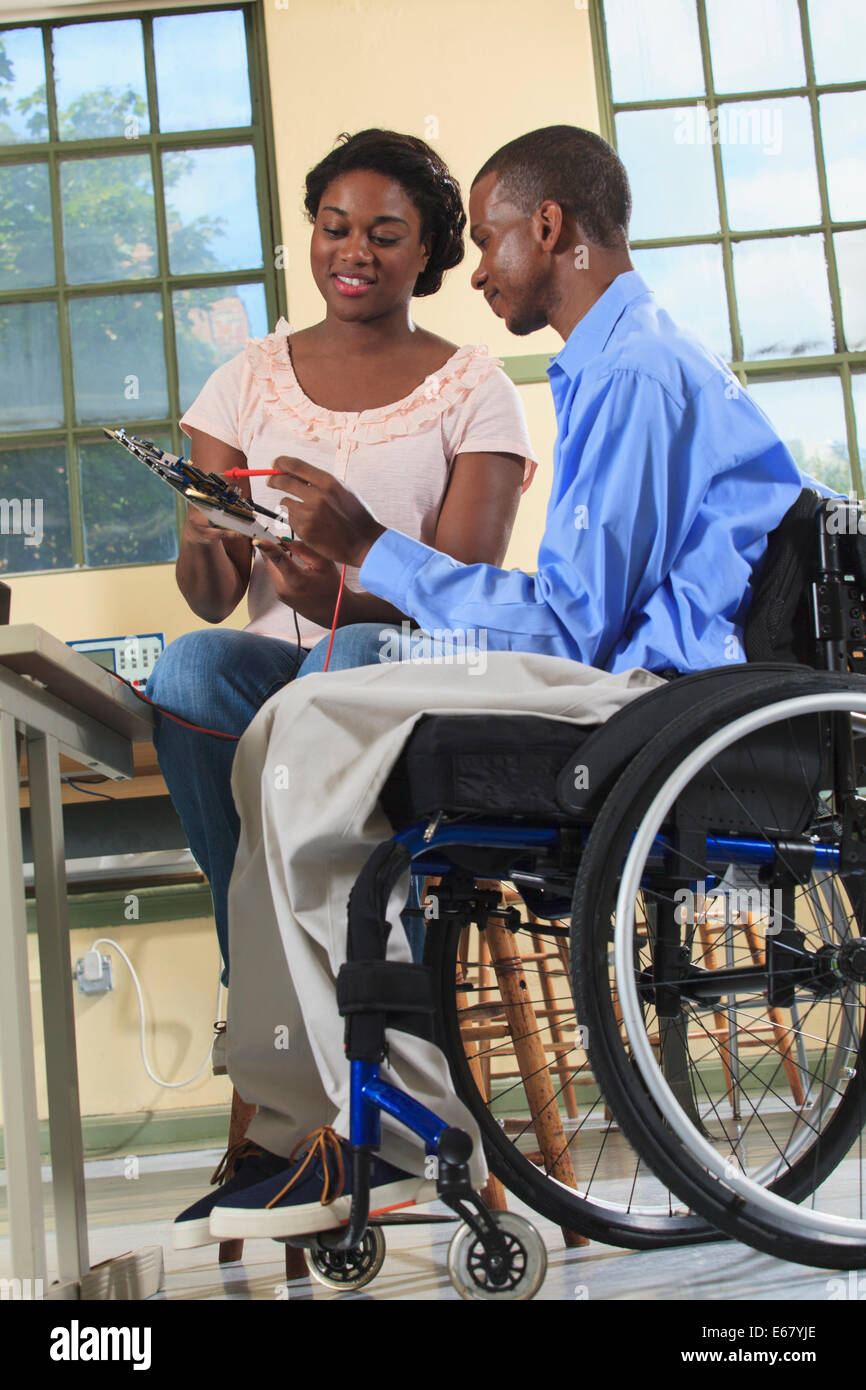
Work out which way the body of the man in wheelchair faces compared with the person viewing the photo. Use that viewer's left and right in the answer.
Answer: facing to the left of the viewer

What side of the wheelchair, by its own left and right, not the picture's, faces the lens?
left

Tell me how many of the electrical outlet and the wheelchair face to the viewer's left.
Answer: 1

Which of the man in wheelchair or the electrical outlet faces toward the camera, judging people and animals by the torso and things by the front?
the electrical outlet

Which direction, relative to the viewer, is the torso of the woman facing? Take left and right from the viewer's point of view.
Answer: facing the viewer and to the left of the viewer

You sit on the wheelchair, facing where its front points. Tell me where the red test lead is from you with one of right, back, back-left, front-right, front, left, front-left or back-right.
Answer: front-right

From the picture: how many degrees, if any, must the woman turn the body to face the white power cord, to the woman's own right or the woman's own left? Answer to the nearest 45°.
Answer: approximately 135° to the woman's own right

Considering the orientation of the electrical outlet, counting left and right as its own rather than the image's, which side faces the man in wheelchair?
front

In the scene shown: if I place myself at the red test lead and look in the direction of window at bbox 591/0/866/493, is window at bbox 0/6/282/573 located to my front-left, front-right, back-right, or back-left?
front-left

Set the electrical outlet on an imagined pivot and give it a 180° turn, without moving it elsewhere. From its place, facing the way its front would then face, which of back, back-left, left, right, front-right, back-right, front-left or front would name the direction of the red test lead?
back

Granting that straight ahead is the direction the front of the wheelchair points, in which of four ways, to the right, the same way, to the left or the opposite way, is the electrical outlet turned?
to the left

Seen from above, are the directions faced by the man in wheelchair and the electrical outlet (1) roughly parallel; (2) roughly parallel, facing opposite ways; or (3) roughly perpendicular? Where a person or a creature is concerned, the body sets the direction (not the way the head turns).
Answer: roughly perpendicular

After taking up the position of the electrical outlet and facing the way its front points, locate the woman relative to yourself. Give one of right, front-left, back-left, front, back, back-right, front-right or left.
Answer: front

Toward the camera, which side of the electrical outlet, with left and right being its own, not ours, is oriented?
front
